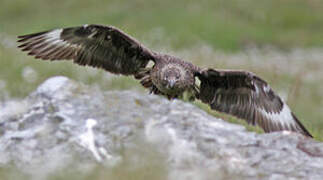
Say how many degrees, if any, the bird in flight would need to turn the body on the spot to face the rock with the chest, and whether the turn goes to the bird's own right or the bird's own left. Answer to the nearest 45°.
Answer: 0° — it already faces it

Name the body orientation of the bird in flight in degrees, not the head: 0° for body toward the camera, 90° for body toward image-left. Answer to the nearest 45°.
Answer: approximately 0°
